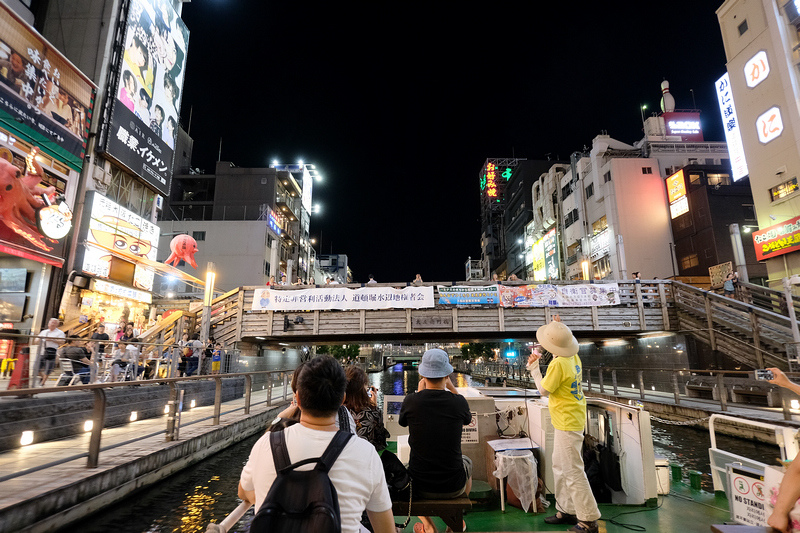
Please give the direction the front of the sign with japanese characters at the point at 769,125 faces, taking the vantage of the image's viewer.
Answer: facing the viewer and to the left of the viewer

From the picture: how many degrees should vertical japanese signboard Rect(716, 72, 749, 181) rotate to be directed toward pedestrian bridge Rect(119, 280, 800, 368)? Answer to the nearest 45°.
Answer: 0° — it already faces it

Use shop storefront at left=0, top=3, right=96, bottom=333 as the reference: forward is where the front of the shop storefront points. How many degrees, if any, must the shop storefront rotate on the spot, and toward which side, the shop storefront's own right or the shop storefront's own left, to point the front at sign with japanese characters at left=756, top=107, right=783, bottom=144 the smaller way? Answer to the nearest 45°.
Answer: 0° — it already faces it

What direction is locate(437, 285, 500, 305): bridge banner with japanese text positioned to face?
toward the camera

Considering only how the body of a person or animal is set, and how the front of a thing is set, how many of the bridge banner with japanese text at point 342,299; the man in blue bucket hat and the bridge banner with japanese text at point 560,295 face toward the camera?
2

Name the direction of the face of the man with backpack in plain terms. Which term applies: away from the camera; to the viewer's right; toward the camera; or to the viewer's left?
away from the camera

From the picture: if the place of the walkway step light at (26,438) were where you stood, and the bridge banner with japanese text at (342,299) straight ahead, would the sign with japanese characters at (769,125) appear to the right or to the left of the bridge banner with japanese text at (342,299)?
right

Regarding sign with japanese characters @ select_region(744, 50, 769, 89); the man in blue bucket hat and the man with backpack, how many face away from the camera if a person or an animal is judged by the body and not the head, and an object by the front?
2

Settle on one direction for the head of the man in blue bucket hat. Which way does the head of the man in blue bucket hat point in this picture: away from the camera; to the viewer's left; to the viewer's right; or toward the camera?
away from the camera

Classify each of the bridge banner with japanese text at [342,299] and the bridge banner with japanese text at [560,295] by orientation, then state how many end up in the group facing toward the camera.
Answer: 2

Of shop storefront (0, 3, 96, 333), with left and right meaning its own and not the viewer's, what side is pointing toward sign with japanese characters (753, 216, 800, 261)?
front

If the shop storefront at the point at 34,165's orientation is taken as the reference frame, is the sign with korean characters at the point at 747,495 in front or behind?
in front

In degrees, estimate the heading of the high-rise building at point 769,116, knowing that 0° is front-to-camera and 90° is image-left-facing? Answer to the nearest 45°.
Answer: approximately 45°

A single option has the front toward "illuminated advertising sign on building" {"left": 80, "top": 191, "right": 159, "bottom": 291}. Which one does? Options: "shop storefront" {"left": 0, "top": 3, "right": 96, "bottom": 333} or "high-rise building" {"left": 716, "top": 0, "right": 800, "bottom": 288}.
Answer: the high-rise building

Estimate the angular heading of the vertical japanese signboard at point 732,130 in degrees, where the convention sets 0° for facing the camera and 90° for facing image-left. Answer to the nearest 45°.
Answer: approximately 45°

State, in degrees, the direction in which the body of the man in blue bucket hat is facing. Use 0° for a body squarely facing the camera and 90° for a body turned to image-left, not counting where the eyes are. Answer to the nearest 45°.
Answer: approximately 180°

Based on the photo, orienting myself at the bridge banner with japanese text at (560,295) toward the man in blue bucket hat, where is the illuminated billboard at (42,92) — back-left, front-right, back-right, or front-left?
front-right

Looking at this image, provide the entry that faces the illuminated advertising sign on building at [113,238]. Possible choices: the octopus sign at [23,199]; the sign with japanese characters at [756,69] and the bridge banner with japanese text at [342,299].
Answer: the sign with japanese characters
